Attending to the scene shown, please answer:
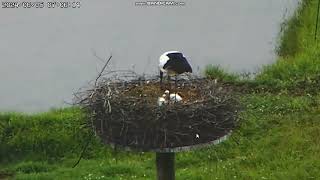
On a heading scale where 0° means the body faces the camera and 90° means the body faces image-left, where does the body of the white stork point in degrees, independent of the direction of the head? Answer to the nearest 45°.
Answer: approximately 90°
